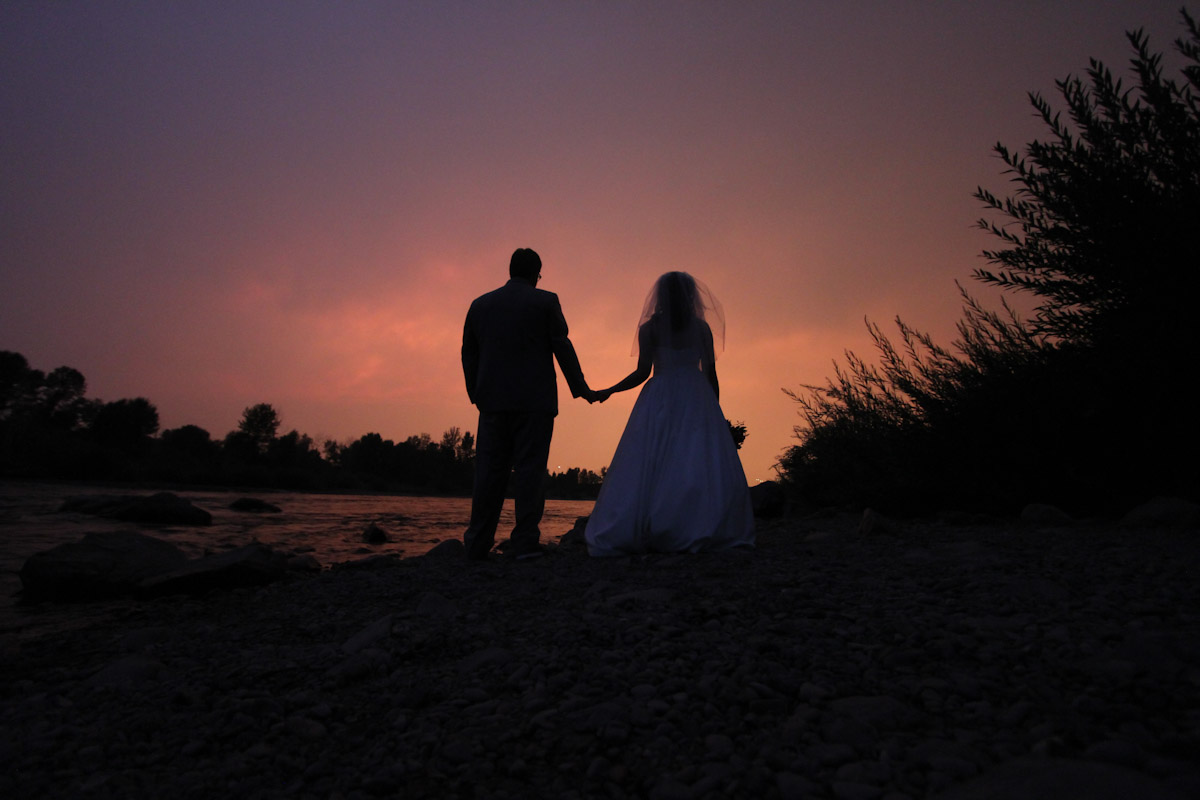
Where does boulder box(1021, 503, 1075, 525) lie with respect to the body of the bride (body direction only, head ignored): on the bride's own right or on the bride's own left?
on the bride's own right

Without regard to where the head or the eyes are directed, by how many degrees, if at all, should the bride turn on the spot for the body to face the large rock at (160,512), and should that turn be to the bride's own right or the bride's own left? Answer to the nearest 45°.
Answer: approximately 45° to the bride's own left

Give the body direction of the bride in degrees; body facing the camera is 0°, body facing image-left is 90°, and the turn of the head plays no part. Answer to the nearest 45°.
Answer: approximately 180°

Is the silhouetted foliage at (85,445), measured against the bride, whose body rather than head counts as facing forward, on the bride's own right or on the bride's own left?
on the bride's own left

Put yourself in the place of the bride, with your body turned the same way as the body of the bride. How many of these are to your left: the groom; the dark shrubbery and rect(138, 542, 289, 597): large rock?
2

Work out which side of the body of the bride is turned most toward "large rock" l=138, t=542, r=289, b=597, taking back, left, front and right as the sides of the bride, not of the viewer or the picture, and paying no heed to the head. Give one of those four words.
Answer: left

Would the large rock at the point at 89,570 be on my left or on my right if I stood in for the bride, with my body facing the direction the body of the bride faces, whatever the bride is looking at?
on my left

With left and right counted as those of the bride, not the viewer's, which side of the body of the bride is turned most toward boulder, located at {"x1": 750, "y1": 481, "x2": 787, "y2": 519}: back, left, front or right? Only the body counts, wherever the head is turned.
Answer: front

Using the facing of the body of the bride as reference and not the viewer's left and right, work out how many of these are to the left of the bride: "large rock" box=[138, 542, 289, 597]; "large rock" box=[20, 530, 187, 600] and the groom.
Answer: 3

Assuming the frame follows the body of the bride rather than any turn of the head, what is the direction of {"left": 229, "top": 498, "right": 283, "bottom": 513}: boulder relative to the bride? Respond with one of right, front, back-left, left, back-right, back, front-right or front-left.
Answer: front-left

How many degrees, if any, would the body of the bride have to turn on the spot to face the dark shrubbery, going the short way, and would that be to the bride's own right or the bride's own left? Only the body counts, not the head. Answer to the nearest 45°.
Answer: approximately 90° to the bride's own right

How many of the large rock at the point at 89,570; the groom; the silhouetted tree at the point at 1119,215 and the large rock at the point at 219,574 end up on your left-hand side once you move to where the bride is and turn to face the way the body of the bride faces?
3

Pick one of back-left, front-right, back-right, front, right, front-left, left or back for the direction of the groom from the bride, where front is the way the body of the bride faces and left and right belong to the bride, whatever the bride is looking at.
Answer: left

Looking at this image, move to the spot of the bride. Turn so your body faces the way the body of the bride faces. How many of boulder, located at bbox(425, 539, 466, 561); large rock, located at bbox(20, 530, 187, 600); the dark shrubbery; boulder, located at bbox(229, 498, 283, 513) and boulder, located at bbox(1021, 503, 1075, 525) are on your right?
2

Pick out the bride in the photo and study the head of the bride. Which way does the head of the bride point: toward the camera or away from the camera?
away from the camera
